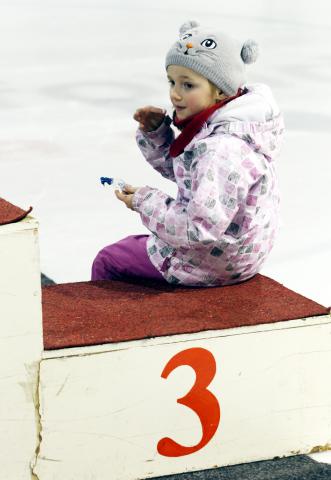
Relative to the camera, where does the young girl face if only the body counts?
to the viewer's left
